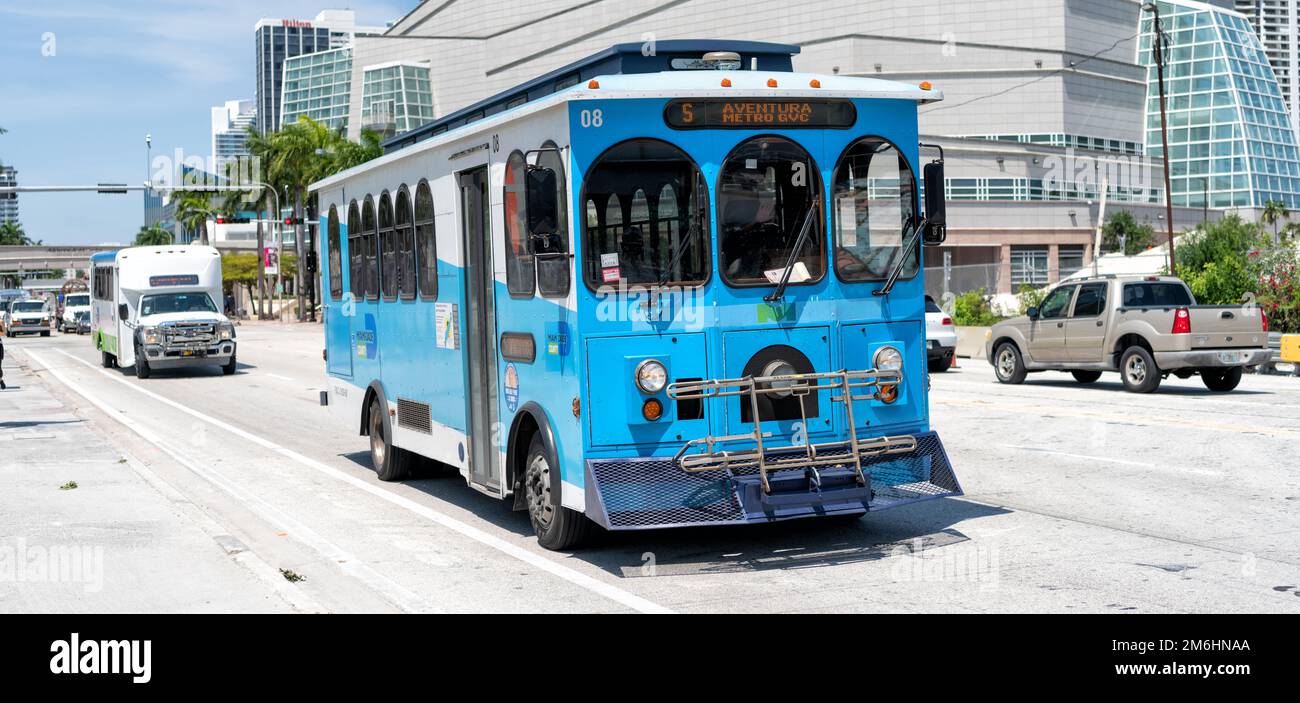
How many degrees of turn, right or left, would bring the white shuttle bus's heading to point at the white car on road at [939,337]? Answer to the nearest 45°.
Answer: approximately 45° to its left

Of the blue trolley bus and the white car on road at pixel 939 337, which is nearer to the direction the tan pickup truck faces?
the white car on road

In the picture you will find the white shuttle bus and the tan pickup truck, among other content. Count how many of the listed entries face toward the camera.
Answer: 1

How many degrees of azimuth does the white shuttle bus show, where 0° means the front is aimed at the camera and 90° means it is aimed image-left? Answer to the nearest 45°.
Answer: approximately 0°

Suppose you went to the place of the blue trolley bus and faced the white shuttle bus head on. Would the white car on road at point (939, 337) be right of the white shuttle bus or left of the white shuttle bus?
right

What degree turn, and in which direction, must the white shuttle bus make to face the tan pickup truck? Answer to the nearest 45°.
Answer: approximately 45° to its left

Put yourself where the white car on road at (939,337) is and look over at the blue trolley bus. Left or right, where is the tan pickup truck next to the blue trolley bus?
left

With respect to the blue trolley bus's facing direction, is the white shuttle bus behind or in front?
behind

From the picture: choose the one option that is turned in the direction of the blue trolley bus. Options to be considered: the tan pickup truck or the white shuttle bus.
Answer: the white shuttle bus

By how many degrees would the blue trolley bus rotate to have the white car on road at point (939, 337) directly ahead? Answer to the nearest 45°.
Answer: approximately 135° to its left

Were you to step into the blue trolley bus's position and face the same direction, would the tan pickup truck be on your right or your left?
on your left

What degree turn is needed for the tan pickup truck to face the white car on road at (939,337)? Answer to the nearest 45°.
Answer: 0° — it already faces it
